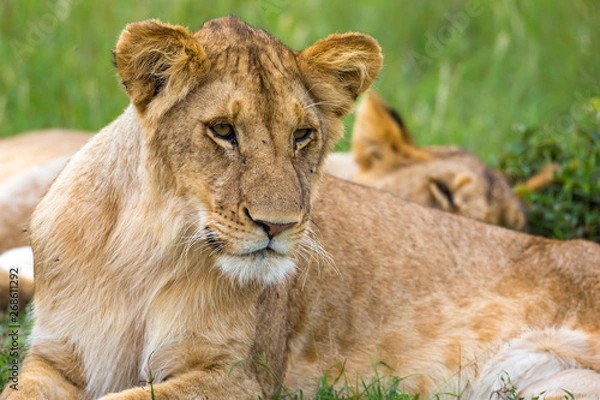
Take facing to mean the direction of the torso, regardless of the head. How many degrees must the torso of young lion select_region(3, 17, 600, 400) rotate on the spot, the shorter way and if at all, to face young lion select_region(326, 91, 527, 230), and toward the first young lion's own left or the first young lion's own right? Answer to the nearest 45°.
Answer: approximately 135° to the first young lion's own right

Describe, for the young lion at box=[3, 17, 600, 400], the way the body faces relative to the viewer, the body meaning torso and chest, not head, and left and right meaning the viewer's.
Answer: facing the viewer and to the left of the viewer
